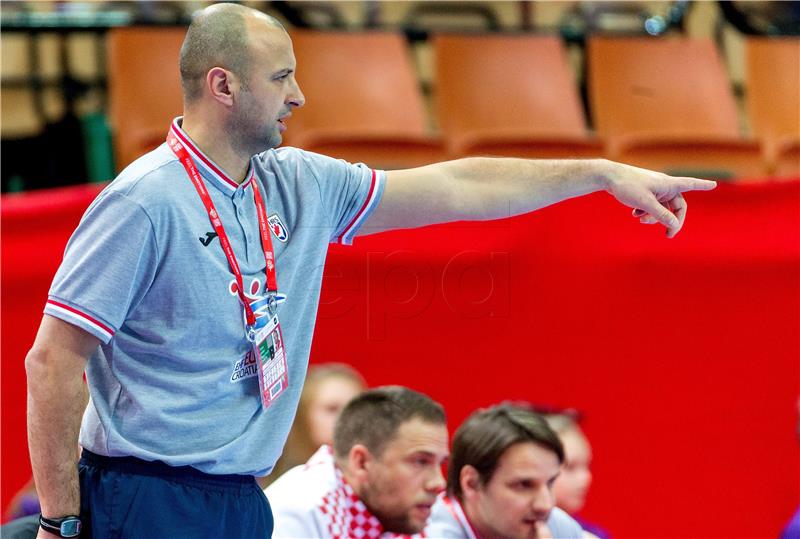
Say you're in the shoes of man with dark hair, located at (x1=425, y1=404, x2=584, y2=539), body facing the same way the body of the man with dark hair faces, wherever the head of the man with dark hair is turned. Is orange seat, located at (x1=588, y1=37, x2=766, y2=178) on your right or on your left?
on your left

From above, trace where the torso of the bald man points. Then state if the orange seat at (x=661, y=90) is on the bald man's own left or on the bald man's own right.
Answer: on the bald man's own left

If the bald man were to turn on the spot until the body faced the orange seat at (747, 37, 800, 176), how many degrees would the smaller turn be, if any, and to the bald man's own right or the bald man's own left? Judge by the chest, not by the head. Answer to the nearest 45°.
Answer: approximately 90° to the bald man's own left

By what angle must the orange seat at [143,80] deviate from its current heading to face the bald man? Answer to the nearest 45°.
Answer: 0° — it already faces them

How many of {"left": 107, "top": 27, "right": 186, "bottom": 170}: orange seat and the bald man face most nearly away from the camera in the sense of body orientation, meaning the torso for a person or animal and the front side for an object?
0

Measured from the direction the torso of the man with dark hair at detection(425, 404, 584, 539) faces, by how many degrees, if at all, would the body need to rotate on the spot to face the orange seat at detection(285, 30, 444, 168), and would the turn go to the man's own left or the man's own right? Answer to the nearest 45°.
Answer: approximately 135° to the man's own left

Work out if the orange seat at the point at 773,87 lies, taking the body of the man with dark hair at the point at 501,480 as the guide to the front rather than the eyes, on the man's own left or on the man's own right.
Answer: on the man's own left

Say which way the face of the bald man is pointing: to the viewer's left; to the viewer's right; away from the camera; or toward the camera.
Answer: to the viewer's right

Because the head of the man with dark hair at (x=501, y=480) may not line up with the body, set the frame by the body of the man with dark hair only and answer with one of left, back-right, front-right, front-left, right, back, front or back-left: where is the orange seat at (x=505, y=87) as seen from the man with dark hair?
back-left

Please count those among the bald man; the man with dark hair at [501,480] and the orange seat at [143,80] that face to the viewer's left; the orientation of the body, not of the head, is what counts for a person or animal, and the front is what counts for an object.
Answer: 0

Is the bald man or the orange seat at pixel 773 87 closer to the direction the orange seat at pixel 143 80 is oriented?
the bald man

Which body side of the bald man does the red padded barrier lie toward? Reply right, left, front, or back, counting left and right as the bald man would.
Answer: left

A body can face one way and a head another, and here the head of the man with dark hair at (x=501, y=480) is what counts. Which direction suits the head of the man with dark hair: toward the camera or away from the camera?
toward the camera

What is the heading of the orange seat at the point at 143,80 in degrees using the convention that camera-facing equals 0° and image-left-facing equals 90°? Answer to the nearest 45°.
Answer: approximately 0°

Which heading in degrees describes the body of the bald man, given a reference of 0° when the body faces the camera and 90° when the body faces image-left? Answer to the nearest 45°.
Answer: approximately 315°

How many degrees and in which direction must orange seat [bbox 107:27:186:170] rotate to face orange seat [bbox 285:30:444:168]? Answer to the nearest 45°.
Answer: approximately 90° to its left
